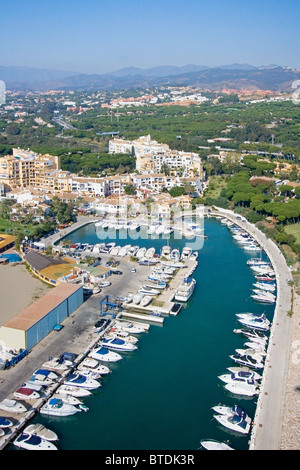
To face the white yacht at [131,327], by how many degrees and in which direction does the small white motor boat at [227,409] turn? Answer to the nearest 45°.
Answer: approximately 45° to its right

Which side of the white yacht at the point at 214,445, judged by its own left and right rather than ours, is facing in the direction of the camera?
left

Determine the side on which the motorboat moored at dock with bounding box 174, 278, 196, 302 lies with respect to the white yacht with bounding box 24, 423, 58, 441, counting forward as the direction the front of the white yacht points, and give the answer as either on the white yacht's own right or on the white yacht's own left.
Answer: on the white yacht's own left

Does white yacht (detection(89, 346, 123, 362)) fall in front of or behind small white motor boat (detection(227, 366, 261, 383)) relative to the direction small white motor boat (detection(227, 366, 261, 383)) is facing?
in front

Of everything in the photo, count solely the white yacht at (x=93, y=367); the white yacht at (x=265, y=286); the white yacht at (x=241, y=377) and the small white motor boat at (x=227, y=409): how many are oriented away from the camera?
0

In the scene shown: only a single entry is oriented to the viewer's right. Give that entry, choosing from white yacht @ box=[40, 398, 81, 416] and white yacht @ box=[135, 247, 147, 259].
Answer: white yacht @ box=[40, 398, 81, 416]

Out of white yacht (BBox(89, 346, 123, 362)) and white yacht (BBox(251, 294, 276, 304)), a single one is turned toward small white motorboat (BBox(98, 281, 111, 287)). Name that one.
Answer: white yacht (BBox(251, 294, 276, 304))

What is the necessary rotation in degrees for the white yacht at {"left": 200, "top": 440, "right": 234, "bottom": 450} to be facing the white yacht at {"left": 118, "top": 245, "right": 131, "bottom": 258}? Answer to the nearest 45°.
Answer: approximately 90° to its right

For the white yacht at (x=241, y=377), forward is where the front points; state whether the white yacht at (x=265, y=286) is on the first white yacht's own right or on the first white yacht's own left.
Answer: on the first white yacht's own right

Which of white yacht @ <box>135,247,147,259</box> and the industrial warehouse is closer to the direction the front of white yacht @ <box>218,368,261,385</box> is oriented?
the industrial warehouse

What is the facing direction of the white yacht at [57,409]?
to the viewer's right

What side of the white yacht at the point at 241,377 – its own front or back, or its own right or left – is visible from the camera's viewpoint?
left

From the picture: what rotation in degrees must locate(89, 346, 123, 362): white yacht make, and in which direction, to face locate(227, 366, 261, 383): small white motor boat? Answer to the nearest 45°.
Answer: approximately 45° to its left

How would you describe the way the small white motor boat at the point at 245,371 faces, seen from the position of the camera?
facing to the left of the viewer

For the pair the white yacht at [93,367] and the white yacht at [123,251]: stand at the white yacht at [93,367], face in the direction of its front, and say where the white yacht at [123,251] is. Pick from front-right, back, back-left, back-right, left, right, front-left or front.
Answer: back-left

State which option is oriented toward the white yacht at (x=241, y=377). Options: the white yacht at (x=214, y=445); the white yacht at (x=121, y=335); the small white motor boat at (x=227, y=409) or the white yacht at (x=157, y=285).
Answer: the white yacht at (x=121, y=335)

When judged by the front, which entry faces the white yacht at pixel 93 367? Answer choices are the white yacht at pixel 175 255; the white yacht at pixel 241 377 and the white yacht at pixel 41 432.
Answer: the white yacht at pixel 241 377
